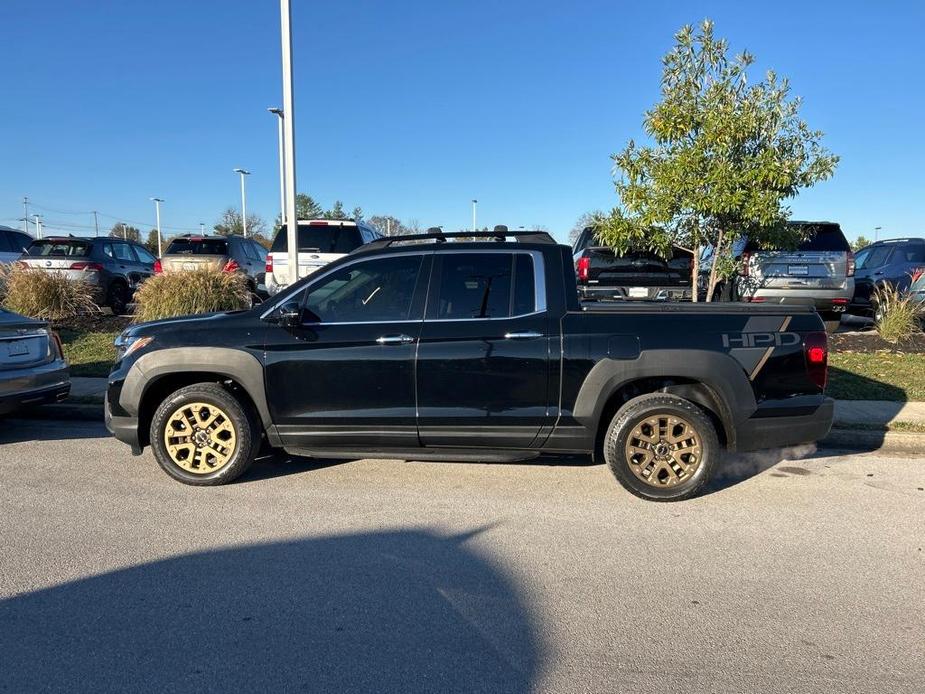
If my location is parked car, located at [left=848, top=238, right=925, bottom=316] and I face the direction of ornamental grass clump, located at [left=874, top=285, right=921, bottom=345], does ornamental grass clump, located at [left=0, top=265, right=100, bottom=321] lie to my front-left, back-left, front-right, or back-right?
front-right

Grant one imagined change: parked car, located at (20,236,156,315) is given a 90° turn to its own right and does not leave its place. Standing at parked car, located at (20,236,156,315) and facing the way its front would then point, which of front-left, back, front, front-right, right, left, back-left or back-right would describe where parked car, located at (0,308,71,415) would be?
front-right

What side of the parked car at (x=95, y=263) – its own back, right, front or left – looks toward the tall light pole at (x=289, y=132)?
right

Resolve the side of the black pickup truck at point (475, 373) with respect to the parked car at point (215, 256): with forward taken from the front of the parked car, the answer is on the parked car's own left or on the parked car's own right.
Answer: on the parked car's own right

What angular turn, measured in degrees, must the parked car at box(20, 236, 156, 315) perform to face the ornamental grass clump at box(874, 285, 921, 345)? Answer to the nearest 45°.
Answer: approximately 90° to its right

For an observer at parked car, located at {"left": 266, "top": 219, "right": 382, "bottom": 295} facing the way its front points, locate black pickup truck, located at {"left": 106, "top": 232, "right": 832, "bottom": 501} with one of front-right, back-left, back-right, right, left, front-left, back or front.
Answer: back

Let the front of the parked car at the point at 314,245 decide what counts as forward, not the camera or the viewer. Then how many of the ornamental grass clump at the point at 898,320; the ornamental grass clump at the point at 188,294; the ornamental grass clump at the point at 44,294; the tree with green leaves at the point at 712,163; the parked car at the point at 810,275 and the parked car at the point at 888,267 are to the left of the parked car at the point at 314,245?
2

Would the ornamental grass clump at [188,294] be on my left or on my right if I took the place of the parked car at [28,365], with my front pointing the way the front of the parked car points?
on my right

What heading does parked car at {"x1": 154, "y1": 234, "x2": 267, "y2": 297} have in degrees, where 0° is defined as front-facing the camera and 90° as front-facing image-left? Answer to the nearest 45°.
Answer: approximately 225°

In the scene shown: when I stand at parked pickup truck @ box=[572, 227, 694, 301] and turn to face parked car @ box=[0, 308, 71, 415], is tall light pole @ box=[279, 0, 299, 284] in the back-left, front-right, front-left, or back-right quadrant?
front-right

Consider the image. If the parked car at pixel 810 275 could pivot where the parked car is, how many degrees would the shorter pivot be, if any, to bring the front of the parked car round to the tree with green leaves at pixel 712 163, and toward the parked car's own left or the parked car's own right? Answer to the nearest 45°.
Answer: approximately 135° to the parked car's own left

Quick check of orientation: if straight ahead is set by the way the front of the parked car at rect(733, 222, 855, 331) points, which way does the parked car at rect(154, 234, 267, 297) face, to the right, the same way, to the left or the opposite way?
the same way

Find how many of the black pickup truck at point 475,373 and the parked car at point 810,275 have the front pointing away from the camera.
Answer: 1

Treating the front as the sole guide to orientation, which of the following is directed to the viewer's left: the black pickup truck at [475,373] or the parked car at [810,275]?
the black pickup truck

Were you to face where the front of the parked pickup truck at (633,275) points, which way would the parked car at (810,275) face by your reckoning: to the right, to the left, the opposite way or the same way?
the same way

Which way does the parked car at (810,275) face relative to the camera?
away from the camera

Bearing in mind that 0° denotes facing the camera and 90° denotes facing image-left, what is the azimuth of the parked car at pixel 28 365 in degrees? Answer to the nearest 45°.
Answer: approximately 135°

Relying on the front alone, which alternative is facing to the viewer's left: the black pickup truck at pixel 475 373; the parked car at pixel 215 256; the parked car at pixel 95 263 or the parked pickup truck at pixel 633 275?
the black pickup truck
